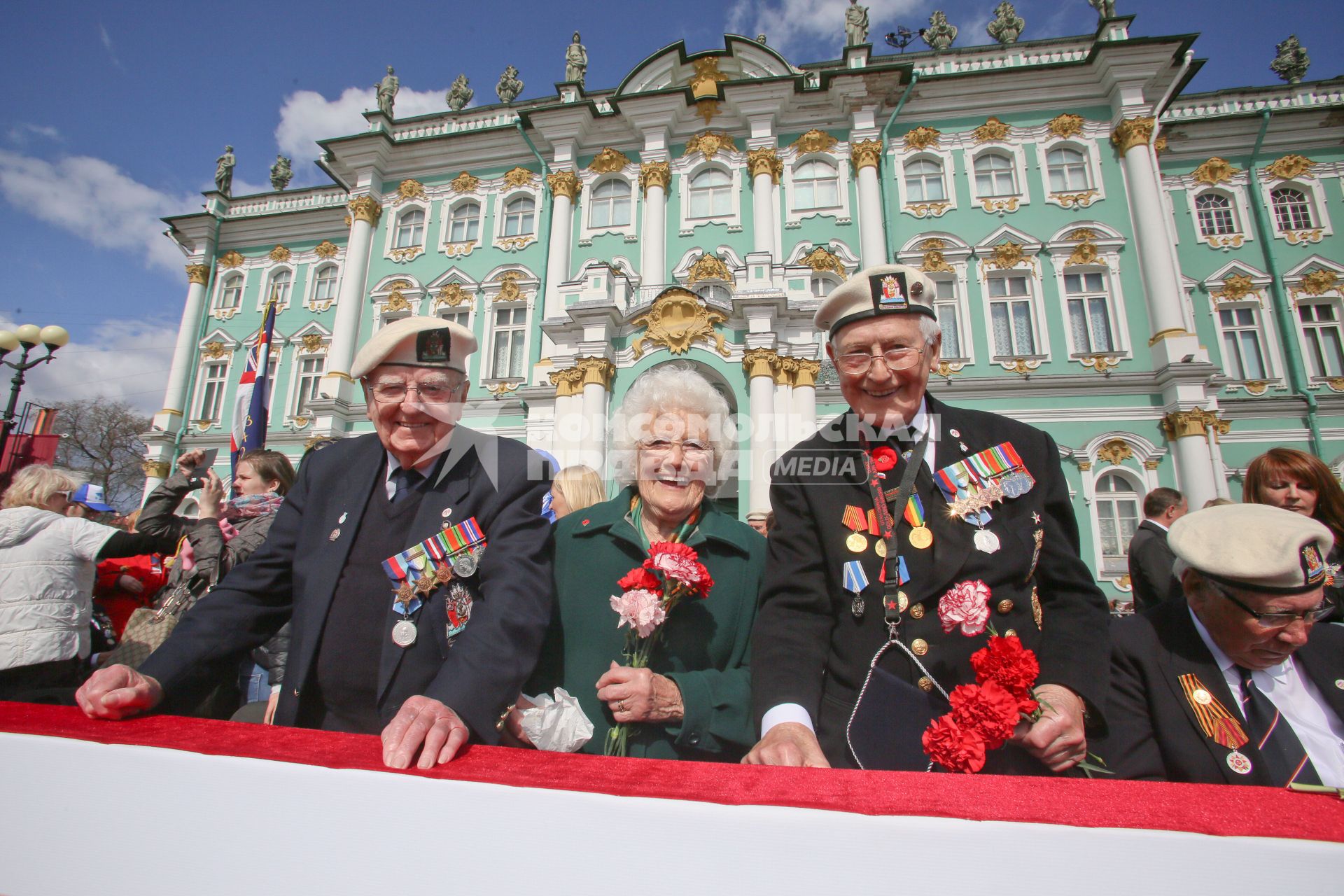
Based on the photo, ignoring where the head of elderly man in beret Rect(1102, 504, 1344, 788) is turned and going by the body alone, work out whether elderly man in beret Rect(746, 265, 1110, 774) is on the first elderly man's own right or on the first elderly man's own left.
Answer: on the first elderly man's own right

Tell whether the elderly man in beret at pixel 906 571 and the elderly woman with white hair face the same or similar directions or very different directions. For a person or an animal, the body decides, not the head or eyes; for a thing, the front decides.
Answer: same or similar directions

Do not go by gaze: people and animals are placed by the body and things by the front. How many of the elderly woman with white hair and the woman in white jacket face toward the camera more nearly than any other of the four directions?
1

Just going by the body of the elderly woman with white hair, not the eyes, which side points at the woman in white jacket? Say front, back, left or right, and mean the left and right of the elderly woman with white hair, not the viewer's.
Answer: right

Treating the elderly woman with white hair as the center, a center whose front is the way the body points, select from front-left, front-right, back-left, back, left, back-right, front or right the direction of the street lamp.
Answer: back-right

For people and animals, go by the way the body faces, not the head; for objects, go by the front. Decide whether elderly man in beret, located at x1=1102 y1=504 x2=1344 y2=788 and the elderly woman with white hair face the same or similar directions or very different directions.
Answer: same or similar directions

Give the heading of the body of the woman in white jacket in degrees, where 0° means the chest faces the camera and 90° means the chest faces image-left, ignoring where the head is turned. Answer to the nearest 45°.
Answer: approximately 225°

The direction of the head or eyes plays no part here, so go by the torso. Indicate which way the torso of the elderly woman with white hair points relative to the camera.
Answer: toward the camera

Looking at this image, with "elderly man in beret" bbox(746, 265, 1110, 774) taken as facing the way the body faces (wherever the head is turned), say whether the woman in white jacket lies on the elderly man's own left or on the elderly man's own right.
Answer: on the elderly man's own right

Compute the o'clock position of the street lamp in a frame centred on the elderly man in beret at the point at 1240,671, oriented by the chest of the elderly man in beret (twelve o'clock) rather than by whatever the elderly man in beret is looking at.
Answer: The street lamp is roughly at 4 o'clock from the elderly man in beret.

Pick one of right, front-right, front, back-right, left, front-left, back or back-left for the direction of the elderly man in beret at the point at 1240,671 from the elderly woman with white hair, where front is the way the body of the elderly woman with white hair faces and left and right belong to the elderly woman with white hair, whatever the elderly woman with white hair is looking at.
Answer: left

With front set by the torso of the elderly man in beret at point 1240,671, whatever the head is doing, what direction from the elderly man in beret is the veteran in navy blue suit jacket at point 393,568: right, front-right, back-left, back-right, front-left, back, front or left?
right

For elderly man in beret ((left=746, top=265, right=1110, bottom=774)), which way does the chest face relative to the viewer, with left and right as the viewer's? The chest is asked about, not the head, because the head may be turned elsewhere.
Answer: facing the viewer

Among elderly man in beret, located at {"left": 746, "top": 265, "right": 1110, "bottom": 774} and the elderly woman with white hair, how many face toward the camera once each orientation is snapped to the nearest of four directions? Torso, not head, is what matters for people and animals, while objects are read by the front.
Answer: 2

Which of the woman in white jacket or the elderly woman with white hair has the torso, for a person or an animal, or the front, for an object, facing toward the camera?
the elderly woman with white hair
